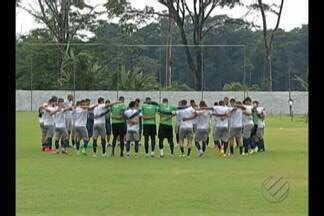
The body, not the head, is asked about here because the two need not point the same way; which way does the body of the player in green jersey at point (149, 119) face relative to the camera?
away from the camera

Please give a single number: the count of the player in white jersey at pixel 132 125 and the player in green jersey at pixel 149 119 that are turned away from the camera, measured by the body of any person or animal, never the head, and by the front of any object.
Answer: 2

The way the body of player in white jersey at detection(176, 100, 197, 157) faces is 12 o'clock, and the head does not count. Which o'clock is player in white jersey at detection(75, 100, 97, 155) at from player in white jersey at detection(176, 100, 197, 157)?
player in white jersey at detection(75, 100, 97, 155) is roughly at 9 o'clock from player in white jersey at detection(176, 100, 197, 157).

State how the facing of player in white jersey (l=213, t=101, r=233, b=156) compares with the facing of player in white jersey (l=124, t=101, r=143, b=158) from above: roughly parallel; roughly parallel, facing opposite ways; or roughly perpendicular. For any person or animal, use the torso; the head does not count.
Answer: roughly parallel

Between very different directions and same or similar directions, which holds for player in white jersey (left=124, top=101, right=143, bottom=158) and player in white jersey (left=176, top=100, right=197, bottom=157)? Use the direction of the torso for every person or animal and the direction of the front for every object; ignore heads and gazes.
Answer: same or similar directions

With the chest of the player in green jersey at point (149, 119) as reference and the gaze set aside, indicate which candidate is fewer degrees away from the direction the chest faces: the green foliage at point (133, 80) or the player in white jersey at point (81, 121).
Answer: the green foliage

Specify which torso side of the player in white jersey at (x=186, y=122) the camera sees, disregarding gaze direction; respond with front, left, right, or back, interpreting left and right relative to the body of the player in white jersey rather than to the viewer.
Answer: back

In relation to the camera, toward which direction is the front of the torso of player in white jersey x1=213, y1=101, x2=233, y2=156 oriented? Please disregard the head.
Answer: away from the camera

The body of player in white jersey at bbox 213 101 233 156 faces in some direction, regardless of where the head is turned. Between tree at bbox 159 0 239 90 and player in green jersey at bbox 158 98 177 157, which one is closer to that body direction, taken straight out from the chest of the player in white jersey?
the tree

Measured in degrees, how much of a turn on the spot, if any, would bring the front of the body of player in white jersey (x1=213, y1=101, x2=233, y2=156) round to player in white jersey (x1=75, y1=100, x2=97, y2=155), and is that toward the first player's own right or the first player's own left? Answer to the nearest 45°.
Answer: approximately 90° to the first player's own left

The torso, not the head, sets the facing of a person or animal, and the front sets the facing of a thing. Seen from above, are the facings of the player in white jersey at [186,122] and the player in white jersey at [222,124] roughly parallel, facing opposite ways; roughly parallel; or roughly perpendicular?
roughly parallel

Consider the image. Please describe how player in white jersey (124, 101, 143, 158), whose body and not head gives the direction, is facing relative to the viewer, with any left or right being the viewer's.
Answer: facing away from the viewer

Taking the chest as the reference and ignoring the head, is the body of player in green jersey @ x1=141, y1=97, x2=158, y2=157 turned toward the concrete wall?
yes

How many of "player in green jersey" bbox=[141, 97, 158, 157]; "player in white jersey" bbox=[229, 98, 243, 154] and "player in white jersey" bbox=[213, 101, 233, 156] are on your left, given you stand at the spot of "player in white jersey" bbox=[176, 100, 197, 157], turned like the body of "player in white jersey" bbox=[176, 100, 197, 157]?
1
